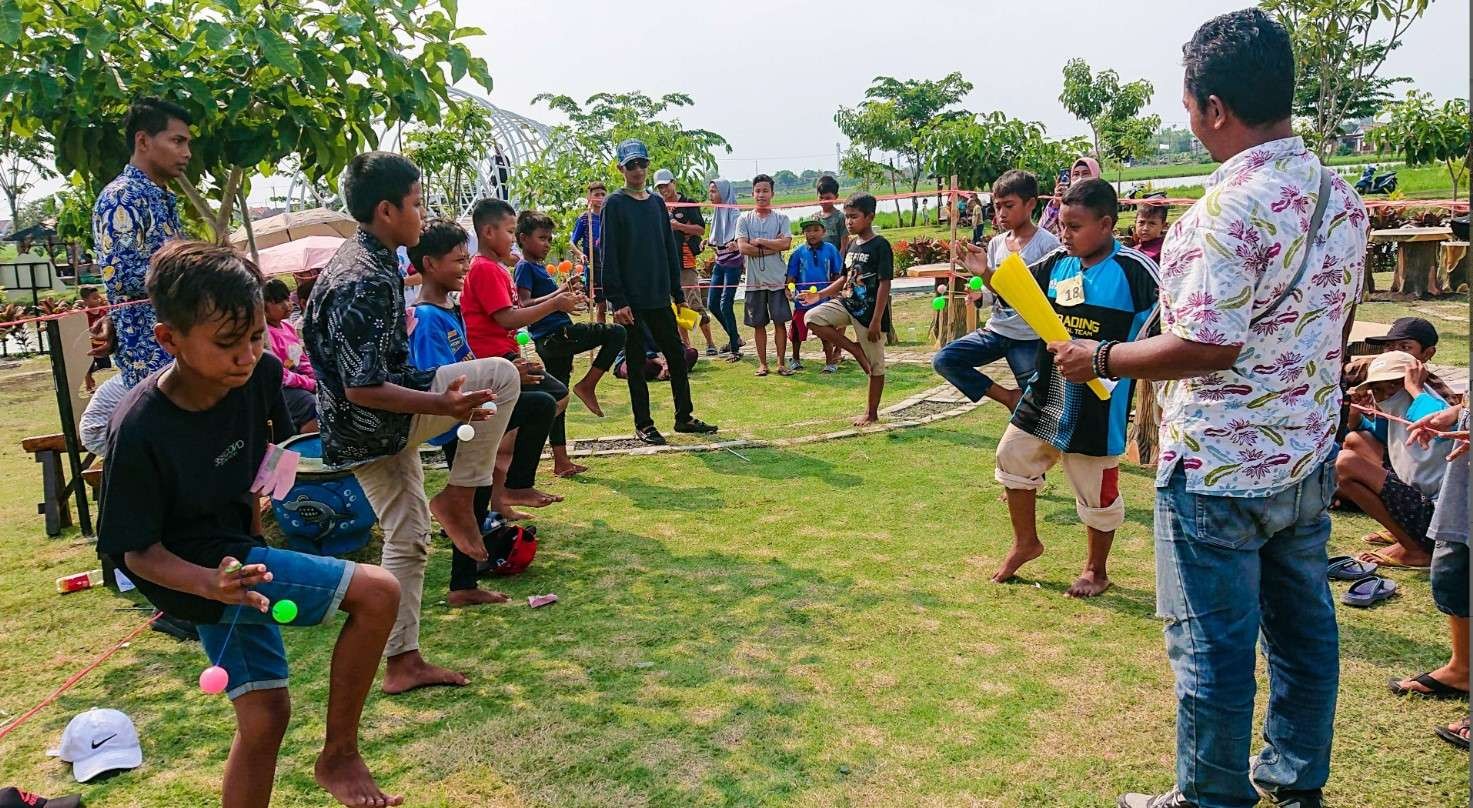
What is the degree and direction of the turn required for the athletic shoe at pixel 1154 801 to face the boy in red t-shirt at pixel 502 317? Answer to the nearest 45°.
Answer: approximately 45° to its right

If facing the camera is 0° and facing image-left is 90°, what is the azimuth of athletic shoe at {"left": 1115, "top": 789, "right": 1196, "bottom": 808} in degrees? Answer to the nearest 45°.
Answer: approximately 90°

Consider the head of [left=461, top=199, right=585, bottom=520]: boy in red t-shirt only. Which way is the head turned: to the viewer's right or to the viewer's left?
to the viewer's right

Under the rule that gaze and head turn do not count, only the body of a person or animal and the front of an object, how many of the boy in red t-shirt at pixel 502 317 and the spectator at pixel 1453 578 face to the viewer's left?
1

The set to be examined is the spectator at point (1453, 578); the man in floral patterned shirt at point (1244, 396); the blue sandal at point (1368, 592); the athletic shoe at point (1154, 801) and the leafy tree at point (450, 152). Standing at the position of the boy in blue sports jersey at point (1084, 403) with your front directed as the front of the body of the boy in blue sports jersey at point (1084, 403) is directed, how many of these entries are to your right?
1

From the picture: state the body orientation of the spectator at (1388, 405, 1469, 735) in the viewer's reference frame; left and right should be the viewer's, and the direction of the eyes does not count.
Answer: facing to the left of the viewer

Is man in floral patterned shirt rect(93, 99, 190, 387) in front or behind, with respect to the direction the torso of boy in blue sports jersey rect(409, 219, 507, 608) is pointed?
behind

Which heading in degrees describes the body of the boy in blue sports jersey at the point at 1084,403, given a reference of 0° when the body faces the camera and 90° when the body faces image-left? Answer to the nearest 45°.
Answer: approximately 45°

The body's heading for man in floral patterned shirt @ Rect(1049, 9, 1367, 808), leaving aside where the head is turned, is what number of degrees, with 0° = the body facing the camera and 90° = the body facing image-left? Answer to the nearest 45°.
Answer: approximately 135°

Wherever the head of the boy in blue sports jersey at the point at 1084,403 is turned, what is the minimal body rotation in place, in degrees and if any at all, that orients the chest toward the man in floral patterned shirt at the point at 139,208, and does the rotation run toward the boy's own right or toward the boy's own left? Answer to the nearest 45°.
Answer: approximately 45° to the boy's own right

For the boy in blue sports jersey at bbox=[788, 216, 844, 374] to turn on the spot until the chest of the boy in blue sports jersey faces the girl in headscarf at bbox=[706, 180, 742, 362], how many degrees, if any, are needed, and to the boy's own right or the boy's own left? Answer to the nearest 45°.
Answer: approximately 135° to the boy's own right

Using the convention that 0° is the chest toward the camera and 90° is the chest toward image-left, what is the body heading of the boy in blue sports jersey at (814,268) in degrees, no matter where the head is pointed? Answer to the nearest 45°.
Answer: approximately 0°

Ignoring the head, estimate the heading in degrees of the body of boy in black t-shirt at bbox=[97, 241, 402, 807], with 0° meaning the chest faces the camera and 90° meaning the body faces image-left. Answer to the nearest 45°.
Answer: approximately 315°

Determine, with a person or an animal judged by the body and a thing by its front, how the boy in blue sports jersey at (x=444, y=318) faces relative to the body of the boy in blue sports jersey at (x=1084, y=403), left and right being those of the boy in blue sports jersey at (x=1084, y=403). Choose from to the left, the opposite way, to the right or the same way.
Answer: the opposite way

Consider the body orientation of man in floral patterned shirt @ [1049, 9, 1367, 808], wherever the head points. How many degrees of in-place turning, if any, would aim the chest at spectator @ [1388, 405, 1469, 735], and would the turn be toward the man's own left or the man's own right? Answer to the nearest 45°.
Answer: approximately 90° to the man's own right

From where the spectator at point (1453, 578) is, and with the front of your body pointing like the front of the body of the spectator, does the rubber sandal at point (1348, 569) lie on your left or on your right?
on your right

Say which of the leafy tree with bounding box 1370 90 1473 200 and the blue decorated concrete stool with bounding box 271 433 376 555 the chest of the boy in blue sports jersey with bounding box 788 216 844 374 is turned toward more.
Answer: the blue decorated concrete stool

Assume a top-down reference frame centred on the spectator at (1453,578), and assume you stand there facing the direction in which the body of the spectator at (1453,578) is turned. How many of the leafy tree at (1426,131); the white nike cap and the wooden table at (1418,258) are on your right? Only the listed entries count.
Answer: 2

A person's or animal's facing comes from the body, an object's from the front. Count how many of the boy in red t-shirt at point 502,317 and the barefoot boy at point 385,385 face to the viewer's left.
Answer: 0
